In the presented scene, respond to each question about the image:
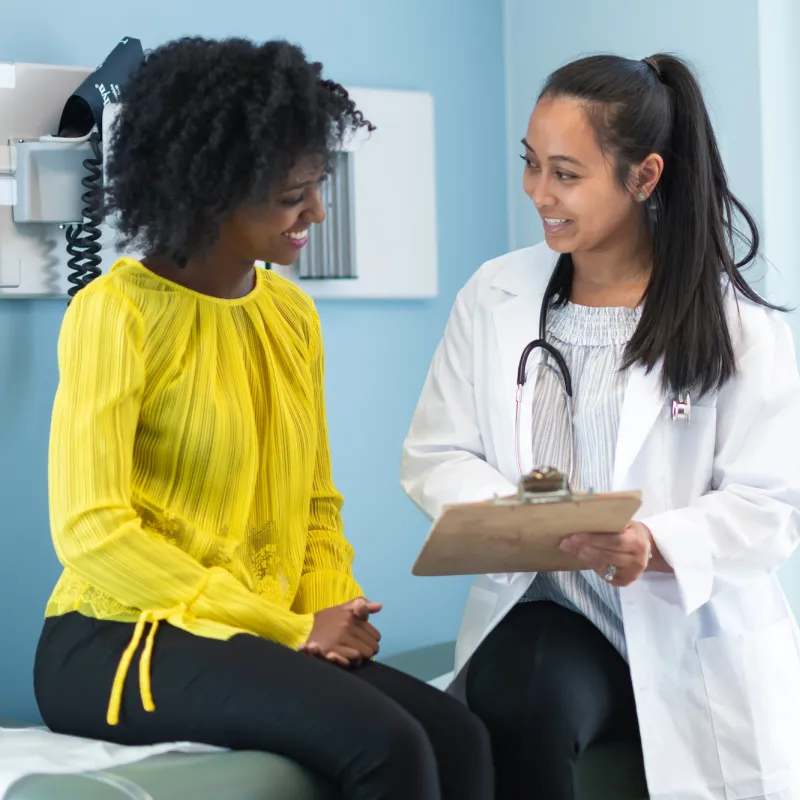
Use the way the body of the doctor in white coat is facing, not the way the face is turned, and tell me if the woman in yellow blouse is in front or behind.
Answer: in front

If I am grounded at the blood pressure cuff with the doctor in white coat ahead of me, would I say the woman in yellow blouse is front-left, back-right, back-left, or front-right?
front-right

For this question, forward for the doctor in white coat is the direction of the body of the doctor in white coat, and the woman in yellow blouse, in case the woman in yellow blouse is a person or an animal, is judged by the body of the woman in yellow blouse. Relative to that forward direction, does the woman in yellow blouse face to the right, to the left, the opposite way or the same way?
to the left

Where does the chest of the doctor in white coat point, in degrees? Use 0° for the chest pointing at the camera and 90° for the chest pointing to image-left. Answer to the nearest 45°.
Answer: approximately 45°

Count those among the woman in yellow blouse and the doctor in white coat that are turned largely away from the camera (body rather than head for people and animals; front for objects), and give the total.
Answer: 0

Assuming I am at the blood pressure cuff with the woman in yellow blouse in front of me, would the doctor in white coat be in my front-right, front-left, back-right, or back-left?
front-left

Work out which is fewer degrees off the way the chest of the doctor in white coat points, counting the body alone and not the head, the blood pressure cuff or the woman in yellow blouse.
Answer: the woman in yellow blouse

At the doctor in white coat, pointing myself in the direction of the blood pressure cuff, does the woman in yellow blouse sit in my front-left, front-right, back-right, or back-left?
front-left

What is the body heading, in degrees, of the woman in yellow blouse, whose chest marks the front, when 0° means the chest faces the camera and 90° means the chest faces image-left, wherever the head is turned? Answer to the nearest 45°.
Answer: approximately 315°

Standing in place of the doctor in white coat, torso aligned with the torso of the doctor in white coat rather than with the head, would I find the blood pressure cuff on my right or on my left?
on my right

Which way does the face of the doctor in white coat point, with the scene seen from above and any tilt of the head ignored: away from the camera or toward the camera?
toward the camera
